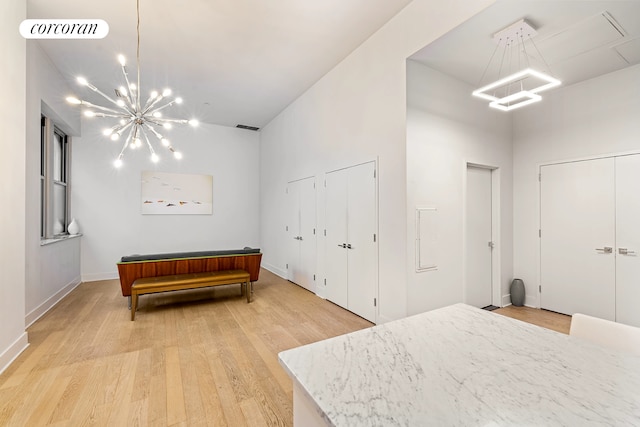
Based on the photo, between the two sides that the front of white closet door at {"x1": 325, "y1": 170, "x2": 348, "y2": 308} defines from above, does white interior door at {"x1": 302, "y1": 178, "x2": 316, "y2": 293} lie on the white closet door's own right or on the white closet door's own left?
on the white closet door's own right

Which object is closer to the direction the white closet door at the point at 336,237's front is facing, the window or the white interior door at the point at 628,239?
the window

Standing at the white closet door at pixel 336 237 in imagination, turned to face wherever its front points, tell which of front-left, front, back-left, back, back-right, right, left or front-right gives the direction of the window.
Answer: front-right

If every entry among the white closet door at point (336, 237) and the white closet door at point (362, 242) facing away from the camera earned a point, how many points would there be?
0

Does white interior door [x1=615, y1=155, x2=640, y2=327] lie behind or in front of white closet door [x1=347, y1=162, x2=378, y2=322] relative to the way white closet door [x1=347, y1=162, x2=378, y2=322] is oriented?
behind

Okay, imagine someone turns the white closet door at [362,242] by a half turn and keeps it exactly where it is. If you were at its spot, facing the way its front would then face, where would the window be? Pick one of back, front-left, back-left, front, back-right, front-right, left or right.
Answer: back-left

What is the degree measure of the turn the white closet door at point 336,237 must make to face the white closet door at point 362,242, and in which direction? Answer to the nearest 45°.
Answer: approximately 90° to its left

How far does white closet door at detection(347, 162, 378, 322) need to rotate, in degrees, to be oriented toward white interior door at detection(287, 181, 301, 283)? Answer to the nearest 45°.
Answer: approximately 90° to its right

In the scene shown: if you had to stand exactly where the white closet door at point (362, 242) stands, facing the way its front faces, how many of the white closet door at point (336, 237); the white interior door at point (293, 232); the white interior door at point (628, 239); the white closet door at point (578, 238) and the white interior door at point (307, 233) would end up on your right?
3

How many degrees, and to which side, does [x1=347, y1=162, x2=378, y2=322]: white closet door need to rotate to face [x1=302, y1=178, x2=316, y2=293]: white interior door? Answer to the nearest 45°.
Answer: approximately 90° to its right

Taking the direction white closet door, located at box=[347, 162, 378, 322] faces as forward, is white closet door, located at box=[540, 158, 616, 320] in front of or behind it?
behind

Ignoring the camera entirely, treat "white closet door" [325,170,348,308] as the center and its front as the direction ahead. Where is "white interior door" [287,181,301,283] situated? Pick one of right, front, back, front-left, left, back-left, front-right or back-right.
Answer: right

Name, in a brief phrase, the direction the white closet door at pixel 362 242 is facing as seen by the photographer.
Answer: facing the viewer and to the left of the viewer

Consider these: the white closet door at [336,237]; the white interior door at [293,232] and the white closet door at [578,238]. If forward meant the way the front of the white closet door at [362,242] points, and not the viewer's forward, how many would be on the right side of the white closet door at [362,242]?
2

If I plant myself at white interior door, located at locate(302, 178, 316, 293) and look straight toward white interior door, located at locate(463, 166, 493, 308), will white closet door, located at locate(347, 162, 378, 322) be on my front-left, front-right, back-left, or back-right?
front-right

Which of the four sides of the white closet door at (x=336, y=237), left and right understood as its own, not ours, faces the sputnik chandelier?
front

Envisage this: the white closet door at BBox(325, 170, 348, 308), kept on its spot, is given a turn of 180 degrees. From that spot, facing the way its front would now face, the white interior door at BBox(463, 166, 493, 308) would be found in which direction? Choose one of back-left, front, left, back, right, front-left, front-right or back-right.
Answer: front-right
